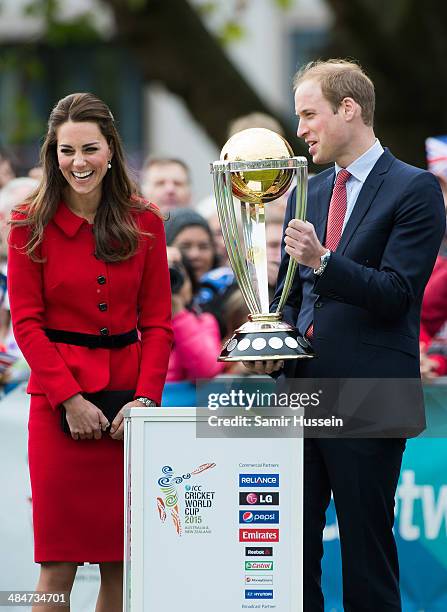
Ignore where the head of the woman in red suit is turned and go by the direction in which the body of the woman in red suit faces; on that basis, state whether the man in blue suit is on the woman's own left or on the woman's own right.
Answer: on the woman's own left

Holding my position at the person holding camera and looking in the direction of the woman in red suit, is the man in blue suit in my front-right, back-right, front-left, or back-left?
front-left

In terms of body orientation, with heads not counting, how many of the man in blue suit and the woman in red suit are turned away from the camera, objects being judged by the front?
0

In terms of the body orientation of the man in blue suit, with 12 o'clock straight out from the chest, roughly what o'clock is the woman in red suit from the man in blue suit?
The woman in red suit is roughly at 2 o'clock from the man in blue suit.

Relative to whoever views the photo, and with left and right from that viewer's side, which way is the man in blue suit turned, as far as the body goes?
facing the viewer and to the left of the viewer

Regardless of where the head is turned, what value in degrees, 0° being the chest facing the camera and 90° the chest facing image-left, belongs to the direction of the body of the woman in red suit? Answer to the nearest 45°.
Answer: approximately 0°

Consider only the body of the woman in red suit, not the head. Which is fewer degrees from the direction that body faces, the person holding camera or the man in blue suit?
the man in blue suit
